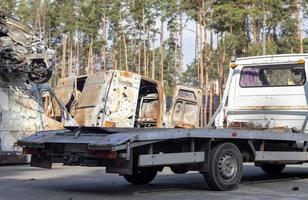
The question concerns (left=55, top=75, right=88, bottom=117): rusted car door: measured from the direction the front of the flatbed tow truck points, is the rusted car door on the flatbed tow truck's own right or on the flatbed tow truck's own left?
on the flatbed tow truck's own left

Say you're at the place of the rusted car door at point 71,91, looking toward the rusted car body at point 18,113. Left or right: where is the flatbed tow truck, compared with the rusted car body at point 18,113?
left

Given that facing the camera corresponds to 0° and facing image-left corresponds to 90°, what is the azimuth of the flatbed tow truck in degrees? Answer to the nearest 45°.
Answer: approximately 225°
